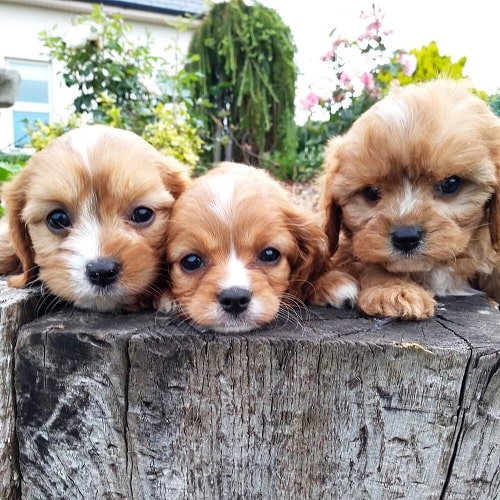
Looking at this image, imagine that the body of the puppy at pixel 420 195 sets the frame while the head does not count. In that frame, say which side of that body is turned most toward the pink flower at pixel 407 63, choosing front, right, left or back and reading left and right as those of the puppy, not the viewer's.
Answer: back

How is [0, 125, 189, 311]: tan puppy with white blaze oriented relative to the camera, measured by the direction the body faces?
toward the camera

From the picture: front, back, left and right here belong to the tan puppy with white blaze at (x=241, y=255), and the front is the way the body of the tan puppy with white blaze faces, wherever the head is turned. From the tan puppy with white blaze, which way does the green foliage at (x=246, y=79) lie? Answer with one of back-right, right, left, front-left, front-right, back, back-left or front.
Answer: back

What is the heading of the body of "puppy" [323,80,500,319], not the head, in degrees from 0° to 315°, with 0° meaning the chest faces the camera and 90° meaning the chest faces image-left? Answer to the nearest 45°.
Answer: approximately 0°

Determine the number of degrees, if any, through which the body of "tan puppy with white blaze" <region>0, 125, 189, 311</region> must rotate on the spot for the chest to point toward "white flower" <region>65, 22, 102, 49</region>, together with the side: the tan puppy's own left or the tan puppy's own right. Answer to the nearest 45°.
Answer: approximately 180°

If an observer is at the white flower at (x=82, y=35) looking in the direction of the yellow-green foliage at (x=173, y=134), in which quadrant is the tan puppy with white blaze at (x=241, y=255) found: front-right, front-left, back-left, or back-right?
front-right

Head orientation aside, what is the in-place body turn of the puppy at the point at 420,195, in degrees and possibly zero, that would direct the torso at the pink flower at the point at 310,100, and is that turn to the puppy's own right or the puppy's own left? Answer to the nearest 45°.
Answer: approximately 180°

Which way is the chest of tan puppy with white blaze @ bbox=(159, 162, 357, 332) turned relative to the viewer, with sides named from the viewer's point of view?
facing the viewer
